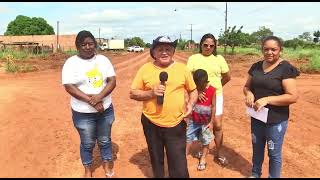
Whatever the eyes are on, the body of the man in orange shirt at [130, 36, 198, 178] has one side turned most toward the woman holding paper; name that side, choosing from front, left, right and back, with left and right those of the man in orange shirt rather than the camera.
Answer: left

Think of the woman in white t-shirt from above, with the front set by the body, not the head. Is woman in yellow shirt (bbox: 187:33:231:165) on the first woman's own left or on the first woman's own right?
on the first woman's own left

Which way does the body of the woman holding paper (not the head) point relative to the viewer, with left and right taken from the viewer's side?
facing the viewer and to the left of the viewer

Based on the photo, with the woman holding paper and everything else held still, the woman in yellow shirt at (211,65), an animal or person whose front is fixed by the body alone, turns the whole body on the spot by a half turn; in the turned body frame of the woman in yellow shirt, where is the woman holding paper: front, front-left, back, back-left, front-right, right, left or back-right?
back-right

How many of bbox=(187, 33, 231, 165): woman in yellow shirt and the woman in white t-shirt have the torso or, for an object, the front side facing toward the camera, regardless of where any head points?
2

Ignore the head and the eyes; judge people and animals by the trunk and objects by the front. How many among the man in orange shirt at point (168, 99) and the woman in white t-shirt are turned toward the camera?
2

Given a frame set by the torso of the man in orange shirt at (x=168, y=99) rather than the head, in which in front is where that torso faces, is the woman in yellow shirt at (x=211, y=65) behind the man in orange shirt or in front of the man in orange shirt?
behind

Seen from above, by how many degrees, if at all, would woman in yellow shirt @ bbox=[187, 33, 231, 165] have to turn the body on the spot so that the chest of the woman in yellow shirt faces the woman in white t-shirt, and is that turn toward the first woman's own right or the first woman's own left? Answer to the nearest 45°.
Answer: approximately 45° to the first woman's own right

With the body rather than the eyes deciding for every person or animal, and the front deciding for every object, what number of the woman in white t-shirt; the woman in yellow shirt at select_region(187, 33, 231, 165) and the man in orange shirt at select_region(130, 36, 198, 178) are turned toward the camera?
3

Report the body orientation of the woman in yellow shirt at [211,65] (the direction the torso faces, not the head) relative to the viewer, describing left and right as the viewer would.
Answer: facing the viewer

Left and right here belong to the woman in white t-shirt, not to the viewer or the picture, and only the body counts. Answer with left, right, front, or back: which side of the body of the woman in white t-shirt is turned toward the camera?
front
